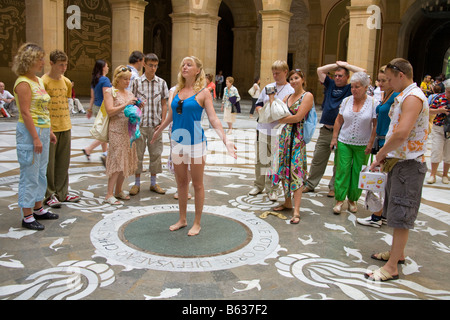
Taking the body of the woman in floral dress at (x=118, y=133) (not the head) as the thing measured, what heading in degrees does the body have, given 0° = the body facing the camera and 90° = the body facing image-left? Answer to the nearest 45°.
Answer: approximately 315°

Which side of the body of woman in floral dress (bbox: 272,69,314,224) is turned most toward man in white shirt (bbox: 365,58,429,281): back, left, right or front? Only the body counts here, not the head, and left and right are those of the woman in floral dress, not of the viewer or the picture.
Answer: left

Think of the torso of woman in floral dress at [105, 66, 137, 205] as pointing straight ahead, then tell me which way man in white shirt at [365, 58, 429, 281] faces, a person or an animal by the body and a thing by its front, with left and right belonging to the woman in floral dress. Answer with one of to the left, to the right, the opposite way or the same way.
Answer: the opposite way

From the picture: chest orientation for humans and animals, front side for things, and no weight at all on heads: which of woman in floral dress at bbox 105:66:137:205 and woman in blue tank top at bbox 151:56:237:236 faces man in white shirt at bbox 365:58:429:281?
the woman in floral dress

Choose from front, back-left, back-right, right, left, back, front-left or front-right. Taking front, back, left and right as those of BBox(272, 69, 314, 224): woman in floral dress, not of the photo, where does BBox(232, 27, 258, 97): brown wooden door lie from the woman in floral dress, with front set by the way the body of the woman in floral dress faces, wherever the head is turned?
back-right

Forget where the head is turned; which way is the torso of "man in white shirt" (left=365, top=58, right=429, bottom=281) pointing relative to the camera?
to the viewer's left

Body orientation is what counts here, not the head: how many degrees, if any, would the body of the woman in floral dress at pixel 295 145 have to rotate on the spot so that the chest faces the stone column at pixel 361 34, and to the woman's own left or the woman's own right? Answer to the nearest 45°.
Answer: approximately 135° to the woman's own right

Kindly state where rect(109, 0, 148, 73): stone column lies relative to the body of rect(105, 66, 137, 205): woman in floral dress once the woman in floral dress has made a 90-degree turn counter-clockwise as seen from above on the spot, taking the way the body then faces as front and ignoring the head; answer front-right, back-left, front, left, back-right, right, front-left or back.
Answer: front-left

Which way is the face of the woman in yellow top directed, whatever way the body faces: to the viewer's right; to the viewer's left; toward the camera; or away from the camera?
to the viewer's right

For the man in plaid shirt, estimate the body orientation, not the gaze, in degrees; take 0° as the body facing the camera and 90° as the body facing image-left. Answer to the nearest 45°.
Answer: approximately 0°

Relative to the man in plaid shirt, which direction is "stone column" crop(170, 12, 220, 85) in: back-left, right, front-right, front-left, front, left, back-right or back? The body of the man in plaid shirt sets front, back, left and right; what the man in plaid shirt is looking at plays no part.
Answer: back

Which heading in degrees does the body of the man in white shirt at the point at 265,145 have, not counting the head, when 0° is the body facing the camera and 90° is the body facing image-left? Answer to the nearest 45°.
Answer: approximately 45°

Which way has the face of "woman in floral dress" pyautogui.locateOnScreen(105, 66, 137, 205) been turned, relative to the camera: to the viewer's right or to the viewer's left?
to the viewer's right

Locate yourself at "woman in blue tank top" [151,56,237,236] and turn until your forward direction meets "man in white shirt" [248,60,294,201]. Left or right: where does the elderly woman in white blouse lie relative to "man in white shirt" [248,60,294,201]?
right

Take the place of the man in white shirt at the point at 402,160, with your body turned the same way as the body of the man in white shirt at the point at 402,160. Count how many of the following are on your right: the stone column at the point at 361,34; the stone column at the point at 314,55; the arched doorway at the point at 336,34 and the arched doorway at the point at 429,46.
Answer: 4

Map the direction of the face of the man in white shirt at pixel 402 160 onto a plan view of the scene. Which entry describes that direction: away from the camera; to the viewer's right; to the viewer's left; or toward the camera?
to the viewer's left

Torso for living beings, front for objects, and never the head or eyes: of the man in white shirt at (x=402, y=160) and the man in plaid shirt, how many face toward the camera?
1

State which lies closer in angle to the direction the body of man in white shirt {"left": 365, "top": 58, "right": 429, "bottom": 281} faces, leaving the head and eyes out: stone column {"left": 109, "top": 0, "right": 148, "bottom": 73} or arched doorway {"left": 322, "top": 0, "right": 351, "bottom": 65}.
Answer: the stone column

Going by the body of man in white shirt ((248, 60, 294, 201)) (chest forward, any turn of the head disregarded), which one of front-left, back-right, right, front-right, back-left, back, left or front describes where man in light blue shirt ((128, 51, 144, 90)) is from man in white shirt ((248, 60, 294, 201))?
front-right
